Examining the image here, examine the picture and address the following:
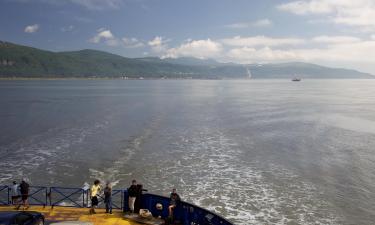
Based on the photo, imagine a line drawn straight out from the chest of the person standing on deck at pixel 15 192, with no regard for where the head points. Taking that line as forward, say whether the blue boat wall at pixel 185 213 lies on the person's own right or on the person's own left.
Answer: on the person's own right

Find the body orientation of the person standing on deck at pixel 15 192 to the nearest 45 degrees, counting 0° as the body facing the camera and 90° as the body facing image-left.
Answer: approximately 180°

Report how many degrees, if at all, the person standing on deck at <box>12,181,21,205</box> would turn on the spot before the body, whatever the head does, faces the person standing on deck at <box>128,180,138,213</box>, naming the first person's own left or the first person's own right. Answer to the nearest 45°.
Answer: approximately 135° to the first person's own right
